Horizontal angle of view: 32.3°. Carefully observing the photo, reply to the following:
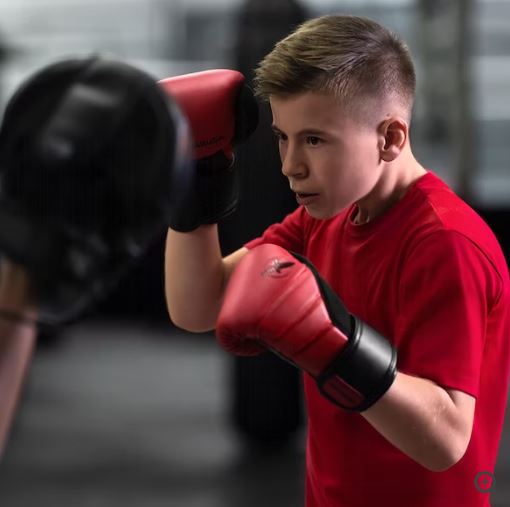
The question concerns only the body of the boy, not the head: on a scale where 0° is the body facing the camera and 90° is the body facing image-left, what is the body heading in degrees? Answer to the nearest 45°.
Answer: approximately 45°

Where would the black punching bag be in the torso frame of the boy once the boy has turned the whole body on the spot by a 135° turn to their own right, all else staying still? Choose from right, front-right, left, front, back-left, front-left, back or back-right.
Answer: front
